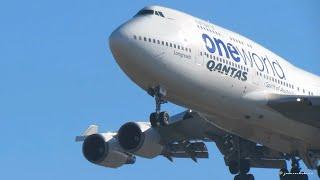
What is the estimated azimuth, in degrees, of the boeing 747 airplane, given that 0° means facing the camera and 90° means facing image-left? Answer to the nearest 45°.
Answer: approximately 45°
